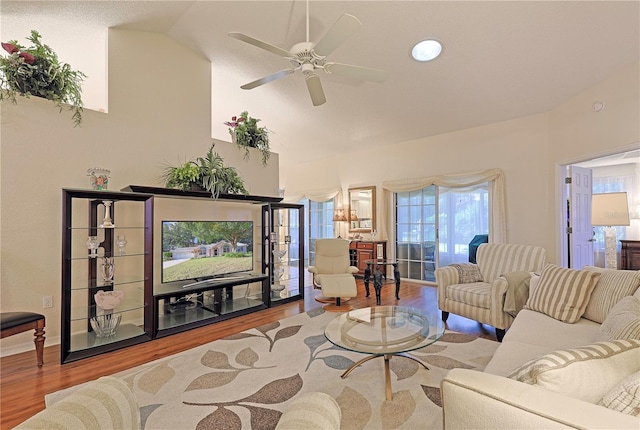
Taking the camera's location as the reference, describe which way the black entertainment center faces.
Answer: facing the viewer and to the right of the viewer

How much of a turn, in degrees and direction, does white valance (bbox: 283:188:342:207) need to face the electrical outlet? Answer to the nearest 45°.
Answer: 0° — it already faces it

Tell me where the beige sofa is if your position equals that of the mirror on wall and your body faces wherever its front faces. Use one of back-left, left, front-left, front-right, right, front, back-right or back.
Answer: front-left

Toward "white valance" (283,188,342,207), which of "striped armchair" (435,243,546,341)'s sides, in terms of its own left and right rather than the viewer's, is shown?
right

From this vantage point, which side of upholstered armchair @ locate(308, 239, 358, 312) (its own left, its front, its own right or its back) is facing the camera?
front

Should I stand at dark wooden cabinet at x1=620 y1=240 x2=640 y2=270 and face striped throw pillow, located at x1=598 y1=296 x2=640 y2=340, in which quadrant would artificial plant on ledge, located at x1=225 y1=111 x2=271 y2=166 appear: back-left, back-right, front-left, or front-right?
front-right

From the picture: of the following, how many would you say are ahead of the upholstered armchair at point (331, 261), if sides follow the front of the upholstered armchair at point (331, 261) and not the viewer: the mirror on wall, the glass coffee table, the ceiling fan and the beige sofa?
3

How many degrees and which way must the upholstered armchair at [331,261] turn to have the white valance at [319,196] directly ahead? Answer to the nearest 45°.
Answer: approximately 180°

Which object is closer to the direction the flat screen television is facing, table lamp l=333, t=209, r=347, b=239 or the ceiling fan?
the ceiling fan

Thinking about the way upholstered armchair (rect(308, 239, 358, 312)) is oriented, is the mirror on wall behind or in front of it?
behind

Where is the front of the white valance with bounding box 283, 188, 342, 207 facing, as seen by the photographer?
facing the viewer and to the left of the viewer

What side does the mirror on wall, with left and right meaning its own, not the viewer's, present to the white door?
left

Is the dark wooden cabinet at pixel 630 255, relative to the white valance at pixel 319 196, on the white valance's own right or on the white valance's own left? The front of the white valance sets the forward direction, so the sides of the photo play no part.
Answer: on the white valance's own left

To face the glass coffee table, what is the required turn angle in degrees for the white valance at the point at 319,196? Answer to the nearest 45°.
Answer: approximately 45° to its left

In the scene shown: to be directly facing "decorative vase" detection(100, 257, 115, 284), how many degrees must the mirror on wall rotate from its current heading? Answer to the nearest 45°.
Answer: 0° — it already faces it

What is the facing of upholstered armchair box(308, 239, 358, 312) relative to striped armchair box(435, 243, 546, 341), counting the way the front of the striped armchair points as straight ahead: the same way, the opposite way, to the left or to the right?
to the left

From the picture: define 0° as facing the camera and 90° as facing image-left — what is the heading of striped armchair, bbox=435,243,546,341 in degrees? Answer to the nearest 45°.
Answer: approximately 45°
